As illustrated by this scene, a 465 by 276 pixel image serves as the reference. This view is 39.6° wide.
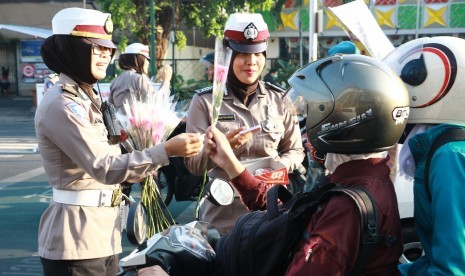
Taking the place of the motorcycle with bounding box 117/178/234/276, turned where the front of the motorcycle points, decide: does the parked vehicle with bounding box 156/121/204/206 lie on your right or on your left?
on your right

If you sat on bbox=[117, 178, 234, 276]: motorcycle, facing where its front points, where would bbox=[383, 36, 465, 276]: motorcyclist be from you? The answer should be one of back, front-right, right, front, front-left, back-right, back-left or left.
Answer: back-right

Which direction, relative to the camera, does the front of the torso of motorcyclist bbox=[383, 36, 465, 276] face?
to the viewer's left

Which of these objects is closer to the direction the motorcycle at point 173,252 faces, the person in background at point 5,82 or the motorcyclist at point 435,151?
the person in background

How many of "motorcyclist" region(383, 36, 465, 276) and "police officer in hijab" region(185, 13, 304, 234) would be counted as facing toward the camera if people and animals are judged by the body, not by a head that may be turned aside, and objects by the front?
1

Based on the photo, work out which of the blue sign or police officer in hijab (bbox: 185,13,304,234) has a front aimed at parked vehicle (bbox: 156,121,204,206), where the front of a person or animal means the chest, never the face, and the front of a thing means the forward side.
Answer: the blue sign

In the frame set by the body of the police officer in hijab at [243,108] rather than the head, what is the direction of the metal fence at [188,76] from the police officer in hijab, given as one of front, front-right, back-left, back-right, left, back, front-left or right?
back

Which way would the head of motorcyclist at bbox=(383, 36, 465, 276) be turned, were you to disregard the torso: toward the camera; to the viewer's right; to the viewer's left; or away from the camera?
to the viewer's left

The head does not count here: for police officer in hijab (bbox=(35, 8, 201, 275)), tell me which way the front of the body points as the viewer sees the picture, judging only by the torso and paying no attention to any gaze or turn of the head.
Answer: to the viewer's right

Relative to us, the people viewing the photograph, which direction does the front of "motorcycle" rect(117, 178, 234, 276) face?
facing away from the viewer and to the left of the viewer

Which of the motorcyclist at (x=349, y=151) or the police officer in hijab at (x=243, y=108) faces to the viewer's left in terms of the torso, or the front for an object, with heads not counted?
the motorcyclist

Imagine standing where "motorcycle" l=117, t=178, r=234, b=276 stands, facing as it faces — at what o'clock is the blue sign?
The blue sign is roughly at 1 o'clock from the motorcycle.
